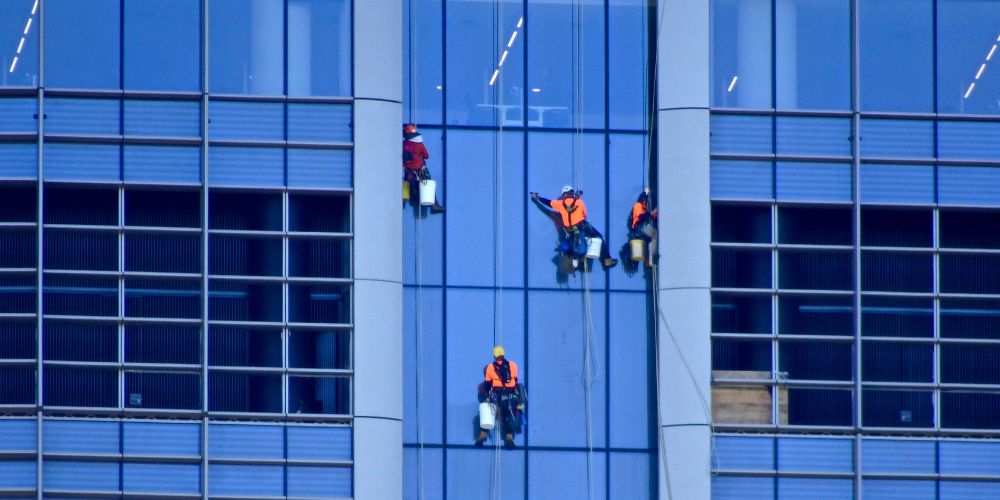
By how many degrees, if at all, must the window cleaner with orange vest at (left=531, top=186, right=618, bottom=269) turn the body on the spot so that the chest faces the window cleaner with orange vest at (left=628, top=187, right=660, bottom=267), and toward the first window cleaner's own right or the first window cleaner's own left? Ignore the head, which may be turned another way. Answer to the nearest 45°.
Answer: approximately 90° to the first window cleaner's own right

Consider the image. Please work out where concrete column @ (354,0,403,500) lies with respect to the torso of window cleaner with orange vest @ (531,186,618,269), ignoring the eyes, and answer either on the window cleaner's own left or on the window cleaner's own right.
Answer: on the window cleaner's own left

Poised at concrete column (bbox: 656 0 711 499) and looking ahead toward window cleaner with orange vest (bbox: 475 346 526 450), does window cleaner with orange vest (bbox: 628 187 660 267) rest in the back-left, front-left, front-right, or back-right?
front-right

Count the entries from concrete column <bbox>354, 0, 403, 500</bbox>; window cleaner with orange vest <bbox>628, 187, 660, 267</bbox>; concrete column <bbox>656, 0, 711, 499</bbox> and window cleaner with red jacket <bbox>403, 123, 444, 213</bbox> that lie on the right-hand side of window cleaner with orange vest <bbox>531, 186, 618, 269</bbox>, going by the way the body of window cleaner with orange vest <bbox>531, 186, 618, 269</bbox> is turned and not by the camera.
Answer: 2

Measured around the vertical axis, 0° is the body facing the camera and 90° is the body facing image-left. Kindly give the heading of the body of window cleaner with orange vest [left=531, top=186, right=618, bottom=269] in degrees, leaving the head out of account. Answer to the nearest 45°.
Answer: approximately 180°

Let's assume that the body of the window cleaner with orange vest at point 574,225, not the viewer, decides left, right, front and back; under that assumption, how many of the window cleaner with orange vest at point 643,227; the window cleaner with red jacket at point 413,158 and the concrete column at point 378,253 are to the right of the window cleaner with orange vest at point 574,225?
1

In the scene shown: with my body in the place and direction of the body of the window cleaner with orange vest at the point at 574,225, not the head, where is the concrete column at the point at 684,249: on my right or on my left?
on my right

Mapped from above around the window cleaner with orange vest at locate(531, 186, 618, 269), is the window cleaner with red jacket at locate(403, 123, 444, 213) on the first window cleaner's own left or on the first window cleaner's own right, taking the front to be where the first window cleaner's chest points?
on the first window cleaner's own left
